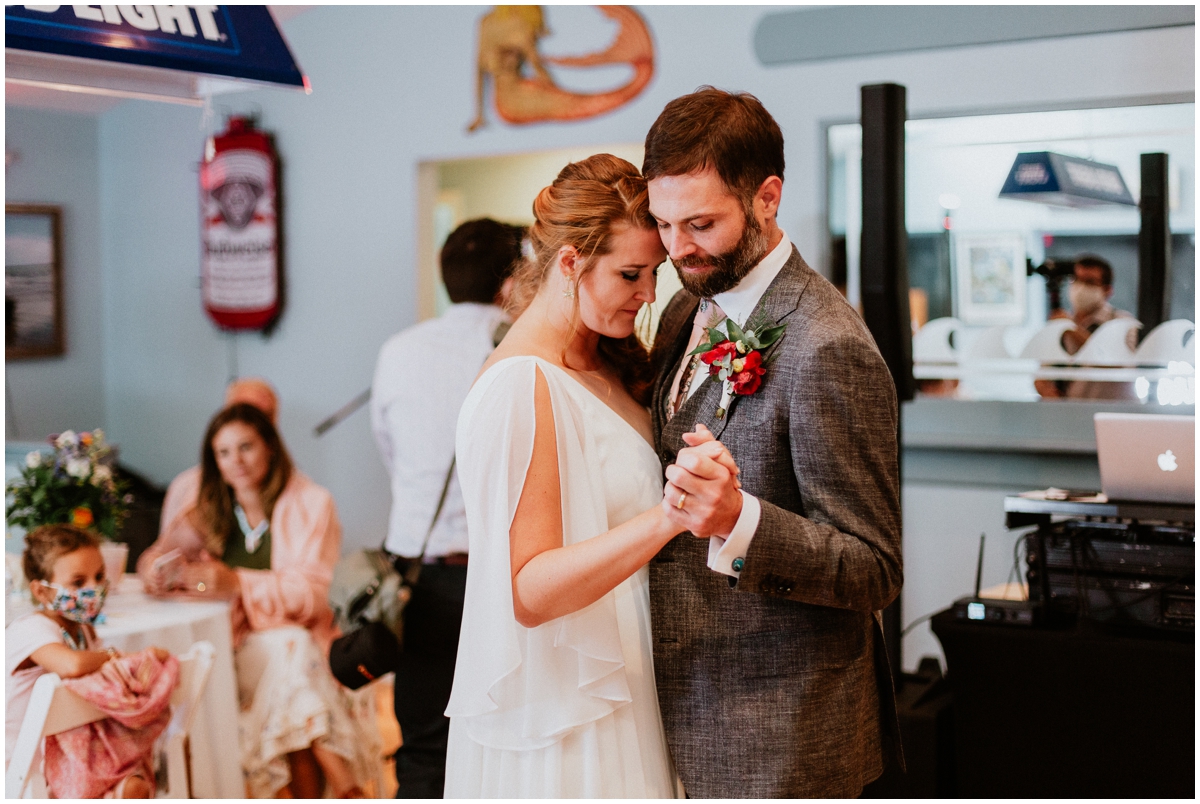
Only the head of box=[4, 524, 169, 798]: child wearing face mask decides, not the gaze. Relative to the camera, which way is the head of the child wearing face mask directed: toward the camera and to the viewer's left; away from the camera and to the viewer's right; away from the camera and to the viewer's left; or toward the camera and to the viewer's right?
toward the camera and to the viewer's right

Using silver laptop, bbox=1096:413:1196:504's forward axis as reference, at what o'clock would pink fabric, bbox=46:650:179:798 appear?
The pink fabric is roughly at 8 o'clock from the silver laptop.

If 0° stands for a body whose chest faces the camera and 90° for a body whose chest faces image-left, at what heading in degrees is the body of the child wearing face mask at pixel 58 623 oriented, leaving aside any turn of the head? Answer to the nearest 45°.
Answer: approximately 315°

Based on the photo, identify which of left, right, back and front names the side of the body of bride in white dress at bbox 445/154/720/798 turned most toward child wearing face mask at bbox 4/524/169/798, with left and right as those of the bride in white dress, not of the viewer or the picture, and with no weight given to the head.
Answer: back

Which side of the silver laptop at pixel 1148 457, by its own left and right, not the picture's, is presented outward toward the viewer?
back

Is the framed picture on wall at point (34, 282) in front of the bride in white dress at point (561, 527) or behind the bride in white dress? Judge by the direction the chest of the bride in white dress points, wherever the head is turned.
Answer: behind

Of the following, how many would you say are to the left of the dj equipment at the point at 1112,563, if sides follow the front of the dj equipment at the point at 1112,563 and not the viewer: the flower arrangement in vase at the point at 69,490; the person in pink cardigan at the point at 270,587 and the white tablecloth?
3

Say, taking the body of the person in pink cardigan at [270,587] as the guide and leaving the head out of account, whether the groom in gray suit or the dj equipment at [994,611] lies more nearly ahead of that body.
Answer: the groom in gray suit

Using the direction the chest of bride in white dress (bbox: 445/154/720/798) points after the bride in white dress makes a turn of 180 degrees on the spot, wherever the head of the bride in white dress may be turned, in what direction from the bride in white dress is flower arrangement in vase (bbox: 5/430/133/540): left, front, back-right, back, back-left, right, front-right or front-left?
front

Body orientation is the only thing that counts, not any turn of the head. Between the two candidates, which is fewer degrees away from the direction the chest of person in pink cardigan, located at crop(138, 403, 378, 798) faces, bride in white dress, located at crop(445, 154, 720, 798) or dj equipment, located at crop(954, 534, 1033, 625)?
the bride in white dress
